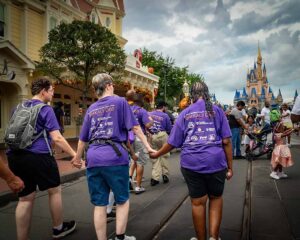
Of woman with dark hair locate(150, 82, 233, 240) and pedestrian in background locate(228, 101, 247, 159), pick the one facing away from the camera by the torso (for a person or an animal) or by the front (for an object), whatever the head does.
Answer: the woman with dark hair

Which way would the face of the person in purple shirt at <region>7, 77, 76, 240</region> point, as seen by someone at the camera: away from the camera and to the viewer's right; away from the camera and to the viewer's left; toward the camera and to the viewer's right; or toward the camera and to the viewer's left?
away from the camera and to the viewer's right

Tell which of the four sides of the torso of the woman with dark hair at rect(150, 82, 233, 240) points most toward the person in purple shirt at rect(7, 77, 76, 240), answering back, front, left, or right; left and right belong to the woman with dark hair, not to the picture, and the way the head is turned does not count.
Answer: left

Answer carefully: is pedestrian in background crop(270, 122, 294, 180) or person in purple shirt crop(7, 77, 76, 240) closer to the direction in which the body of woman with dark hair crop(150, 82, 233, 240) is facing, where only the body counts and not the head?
the pedestrian in background

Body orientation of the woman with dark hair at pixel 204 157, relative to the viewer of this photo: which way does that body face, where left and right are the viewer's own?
facing away from the viewer

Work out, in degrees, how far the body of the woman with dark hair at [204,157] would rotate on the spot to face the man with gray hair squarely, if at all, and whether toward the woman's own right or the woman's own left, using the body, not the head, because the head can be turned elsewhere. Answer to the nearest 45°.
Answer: approximately 90° to the woman's own left

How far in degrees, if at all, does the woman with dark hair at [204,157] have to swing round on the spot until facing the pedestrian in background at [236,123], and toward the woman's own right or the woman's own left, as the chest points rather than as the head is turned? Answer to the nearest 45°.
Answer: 0° — they already face them

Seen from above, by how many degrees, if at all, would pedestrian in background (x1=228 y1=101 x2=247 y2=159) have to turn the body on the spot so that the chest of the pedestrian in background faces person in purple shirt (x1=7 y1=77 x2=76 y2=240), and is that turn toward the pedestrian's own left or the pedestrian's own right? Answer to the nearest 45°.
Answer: approximately 90° to the pedestrian's own right

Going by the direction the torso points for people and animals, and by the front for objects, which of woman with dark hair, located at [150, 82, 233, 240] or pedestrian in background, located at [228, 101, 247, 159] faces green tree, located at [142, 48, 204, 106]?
the woman with dark hair

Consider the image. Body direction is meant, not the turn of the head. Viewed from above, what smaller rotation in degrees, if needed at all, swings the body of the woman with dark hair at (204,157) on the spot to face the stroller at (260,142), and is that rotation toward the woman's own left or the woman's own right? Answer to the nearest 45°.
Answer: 0° — they already face it

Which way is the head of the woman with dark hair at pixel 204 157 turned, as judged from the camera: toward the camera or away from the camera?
away from the camera

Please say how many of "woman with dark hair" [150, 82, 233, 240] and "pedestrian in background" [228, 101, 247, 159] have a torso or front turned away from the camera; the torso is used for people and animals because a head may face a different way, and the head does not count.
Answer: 1

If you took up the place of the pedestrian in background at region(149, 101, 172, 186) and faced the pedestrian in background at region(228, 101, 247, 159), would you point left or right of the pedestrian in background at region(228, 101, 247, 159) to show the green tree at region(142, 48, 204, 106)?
left
